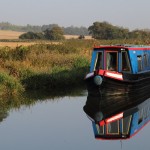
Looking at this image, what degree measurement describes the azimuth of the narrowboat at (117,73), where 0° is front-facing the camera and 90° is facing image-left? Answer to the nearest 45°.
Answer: approximately 45°
